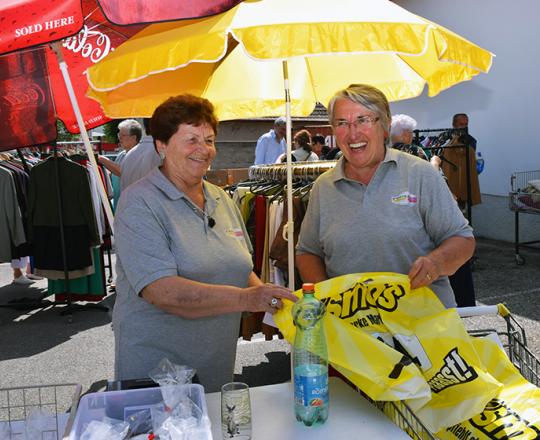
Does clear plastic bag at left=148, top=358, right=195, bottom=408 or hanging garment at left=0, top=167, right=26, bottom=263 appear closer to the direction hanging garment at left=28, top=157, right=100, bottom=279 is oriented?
the clear plastic bag

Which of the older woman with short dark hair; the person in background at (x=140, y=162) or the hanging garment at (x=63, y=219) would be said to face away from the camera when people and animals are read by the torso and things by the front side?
the person in background

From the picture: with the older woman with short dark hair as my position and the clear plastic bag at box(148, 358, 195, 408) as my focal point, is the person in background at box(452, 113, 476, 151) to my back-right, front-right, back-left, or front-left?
back-left

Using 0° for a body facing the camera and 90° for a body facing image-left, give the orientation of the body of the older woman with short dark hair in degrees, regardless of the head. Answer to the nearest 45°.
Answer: approximately 315°

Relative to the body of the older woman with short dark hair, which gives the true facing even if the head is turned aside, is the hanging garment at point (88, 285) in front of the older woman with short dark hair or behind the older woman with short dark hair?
behind

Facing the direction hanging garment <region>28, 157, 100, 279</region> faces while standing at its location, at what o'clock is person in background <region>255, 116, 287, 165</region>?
The person in background is roughly at 1 o'clock from the hanging garment.

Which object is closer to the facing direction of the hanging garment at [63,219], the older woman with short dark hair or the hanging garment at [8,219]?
the older woman with short dark hair

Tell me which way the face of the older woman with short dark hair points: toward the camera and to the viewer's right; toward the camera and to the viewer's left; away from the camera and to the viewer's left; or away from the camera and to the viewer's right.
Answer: toward the camera and to the viewer's right

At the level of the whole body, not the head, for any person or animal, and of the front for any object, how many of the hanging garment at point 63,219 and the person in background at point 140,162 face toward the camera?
1

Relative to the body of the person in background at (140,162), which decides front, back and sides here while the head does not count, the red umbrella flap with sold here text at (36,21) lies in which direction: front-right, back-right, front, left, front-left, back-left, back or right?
back

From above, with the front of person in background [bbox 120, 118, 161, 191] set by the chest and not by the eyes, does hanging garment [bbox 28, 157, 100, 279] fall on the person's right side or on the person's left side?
on the person's left side

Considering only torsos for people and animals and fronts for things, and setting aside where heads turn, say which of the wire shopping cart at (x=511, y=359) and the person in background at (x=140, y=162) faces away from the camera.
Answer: the person in background

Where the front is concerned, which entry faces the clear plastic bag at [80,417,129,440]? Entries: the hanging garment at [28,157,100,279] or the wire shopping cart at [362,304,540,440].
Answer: the hanging garment
